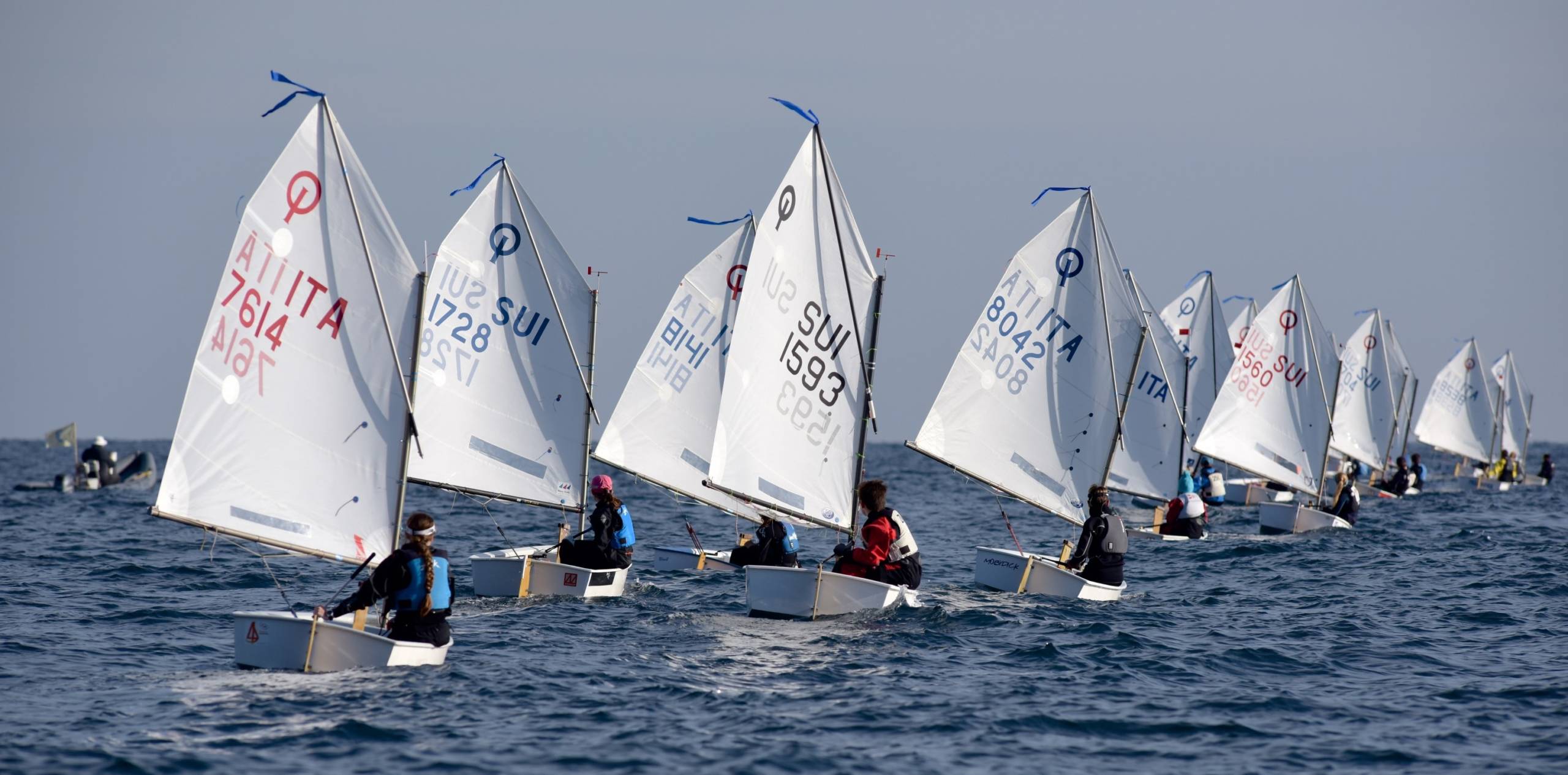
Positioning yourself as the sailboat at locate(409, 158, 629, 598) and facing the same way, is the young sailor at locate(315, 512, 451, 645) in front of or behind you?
behind

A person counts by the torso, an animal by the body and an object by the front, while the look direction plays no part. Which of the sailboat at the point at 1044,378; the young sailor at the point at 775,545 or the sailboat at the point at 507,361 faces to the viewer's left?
the young sailor

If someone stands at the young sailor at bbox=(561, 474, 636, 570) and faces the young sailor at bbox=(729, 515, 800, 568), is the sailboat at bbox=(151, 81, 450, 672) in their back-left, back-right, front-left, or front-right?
back-right

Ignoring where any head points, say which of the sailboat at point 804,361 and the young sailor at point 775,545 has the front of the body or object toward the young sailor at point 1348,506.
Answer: the sailboat

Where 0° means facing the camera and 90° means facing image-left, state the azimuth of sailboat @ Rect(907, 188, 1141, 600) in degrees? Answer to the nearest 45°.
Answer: approximately 225°

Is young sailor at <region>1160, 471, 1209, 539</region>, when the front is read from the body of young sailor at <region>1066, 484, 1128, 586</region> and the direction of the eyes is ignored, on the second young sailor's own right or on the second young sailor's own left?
on the second young sailor's own right

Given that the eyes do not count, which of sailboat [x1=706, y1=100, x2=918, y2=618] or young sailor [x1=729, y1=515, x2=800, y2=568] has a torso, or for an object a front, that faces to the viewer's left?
the young sailor

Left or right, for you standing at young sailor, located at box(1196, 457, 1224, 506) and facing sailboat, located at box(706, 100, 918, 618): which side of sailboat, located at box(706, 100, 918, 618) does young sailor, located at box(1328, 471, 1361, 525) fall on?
left

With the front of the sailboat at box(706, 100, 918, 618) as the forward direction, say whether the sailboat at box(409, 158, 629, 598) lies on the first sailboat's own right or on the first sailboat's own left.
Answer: on the first sailboat's own left

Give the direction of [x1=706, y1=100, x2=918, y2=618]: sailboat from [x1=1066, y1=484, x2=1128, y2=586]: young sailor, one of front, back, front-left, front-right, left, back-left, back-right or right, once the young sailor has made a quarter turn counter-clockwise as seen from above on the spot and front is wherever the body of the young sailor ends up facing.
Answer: front

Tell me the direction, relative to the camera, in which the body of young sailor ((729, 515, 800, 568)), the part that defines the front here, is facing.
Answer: to the viewer's left

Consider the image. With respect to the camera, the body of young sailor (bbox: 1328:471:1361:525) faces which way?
to the viewer's left
